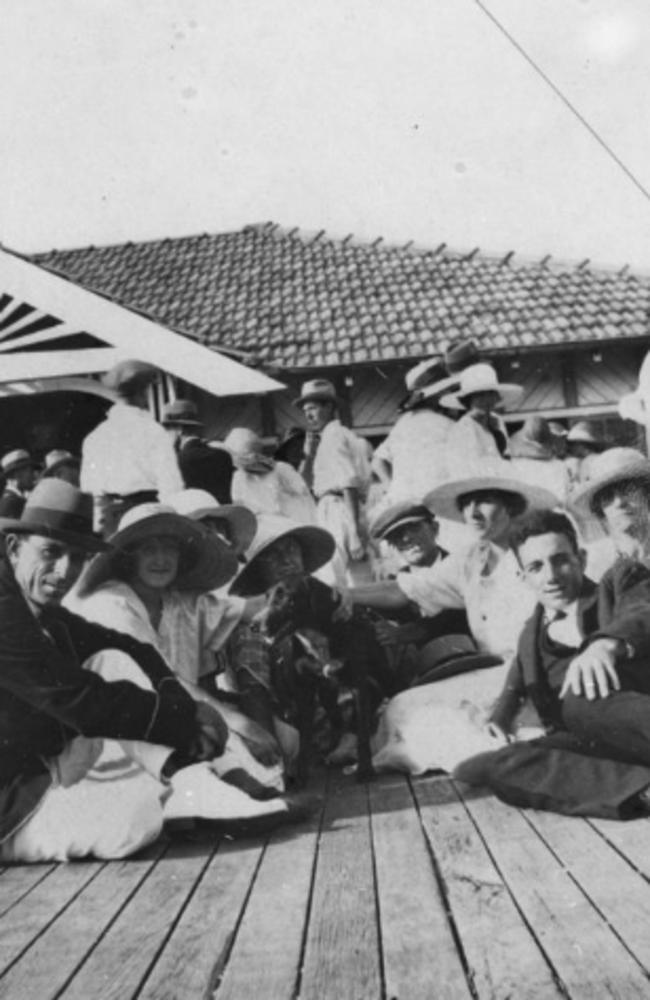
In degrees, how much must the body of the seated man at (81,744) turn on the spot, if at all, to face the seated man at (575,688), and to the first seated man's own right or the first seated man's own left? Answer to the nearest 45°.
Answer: approximately 45° to the first seated man's own left

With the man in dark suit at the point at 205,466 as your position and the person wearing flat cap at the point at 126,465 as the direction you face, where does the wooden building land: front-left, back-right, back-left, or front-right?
back-right

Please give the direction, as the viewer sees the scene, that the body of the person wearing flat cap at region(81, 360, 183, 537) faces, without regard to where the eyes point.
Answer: away from the camera

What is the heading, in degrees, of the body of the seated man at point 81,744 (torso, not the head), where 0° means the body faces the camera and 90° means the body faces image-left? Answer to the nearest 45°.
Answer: approximately 315°

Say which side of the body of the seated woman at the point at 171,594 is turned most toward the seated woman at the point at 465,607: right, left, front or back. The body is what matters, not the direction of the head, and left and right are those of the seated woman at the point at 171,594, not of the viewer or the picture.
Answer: left

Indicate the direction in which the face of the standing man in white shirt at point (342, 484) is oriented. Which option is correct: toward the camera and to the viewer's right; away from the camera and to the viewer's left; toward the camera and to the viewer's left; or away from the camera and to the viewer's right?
toward the camera and to the viewer's left

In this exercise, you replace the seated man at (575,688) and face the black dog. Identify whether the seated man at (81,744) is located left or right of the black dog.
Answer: left

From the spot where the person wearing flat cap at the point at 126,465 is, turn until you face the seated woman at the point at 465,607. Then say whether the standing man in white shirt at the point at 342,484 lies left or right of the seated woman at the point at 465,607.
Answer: left

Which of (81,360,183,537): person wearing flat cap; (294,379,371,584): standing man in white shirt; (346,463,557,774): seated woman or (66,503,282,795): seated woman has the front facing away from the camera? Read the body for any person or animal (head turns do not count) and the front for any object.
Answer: the person wearing flat cap
